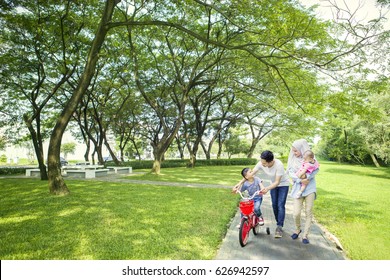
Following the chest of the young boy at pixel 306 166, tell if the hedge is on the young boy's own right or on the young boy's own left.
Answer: on the young boy's own right

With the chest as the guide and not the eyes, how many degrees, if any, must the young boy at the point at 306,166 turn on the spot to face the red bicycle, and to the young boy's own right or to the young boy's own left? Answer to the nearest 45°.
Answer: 0° — they already face it

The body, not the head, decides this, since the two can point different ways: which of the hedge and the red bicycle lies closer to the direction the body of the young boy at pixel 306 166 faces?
the red bicycle

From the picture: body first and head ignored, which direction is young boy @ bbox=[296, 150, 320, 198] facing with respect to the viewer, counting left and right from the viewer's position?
facing to the left of the viewer
